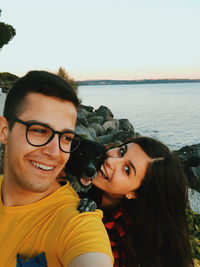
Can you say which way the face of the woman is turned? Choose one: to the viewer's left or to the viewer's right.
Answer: to the viewer's left

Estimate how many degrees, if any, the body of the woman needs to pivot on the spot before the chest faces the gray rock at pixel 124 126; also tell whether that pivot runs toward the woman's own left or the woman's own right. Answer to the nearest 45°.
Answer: approximately 135° to the woman's own right

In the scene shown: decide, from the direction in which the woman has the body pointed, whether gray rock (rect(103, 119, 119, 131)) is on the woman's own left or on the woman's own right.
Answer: on the woman's own right

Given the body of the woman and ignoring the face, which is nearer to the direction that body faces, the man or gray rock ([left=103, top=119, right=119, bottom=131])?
the man

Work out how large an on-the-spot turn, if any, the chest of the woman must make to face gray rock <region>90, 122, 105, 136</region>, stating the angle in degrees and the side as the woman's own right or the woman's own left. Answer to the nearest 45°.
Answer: approximately 135° to the woman's own right

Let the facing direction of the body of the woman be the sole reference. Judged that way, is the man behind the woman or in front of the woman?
in front
